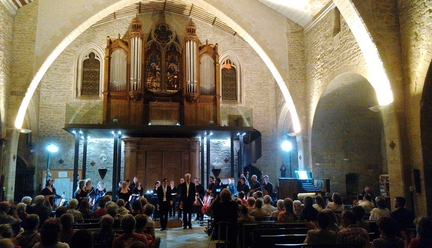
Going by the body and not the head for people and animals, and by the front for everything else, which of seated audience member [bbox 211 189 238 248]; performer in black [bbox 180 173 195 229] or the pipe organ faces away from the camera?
the seated audience member

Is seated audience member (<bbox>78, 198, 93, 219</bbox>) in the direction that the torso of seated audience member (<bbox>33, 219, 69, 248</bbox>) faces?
yes

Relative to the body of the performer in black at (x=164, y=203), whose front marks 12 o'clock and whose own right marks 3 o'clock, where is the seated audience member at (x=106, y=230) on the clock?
The seated audience member is roughly at 12 o'clock from the performer in black.

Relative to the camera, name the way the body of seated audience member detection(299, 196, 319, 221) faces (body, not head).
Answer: away from the camera

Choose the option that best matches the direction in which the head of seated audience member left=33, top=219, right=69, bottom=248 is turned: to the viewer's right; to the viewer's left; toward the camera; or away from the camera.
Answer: away from the camera

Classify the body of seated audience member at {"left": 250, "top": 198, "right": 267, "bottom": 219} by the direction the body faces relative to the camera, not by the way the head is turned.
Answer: away from the camera

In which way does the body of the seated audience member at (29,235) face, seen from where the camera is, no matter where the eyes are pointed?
away from the camera

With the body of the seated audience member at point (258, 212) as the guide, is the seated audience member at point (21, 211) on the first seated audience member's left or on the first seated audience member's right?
on the first seated audience member's left

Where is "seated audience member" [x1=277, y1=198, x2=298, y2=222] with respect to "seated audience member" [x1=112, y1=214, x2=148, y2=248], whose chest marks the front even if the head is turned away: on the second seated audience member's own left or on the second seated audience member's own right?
on the second seated audience member's own right

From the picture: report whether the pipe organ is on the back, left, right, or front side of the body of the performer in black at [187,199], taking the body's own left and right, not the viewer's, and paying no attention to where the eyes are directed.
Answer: back

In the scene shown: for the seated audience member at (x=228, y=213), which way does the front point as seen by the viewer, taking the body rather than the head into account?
away from the camera

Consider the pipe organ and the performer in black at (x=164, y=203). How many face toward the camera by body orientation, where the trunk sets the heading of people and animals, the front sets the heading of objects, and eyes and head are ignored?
2
